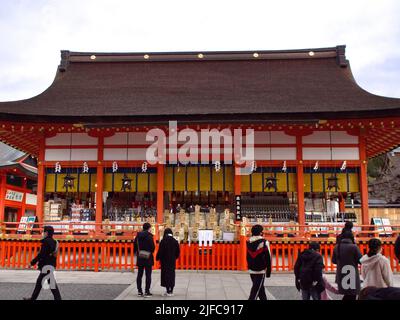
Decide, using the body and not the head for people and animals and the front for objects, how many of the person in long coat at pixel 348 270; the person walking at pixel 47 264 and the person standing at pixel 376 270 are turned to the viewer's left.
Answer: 1

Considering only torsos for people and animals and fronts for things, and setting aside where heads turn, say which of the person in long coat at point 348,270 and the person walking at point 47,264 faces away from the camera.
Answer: the person in long coat

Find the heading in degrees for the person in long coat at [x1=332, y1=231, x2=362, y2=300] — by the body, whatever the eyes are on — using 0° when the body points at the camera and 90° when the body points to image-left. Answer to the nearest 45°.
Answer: approximately 180°

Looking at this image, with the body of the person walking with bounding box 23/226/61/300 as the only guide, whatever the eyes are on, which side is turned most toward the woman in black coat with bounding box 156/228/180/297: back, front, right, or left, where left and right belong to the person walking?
back

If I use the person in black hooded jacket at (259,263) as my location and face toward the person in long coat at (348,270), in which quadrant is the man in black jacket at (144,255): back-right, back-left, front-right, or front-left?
back-left
